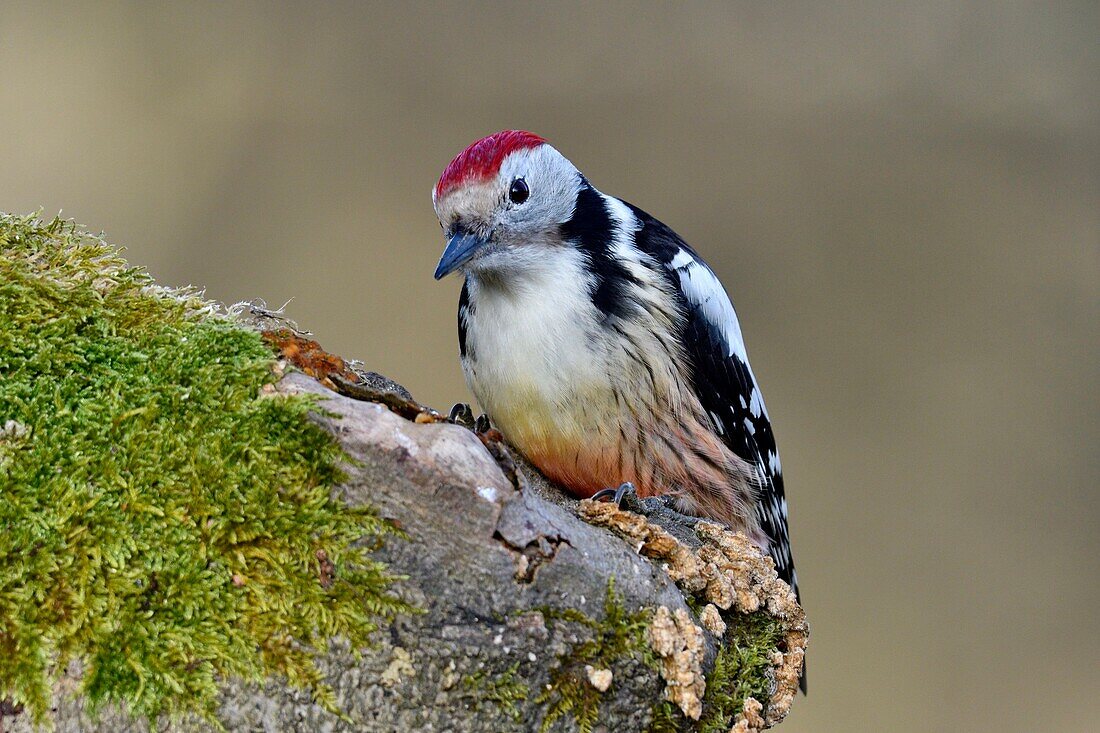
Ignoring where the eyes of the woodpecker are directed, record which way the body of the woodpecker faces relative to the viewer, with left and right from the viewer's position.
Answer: facing the viewer and to the left of the viewer
